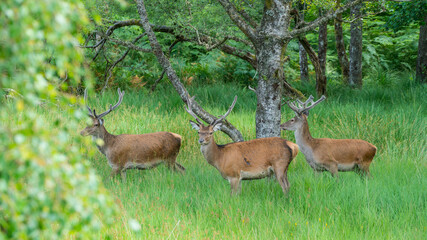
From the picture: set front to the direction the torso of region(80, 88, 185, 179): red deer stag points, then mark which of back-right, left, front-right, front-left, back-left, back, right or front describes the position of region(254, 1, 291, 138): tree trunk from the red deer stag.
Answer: back

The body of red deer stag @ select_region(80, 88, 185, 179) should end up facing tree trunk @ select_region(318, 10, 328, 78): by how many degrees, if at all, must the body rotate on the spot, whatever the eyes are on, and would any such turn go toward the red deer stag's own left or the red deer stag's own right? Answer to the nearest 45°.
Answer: approximately 135° to the red deer stag's own right

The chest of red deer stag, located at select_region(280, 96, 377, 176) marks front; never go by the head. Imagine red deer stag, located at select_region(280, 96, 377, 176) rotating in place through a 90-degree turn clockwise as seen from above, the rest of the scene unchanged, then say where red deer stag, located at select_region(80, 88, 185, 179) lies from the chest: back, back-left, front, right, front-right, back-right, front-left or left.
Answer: left

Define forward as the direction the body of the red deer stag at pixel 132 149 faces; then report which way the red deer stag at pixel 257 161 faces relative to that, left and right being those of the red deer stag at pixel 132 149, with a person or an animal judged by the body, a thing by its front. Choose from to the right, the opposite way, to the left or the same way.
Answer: the same way

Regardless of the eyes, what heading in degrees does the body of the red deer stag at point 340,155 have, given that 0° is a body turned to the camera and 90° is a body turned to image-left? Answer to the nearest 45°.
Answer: approximately 90°

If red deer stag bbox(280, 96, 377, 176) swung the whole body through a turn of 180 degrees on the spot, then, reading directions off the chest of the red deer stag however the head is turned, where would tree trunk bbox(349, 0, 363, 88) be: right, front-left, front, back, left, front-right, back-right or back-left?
left

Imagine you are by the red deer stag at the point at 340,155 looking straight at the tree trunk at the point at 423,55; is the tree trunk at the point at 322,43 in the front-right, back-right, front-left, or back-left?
front-left

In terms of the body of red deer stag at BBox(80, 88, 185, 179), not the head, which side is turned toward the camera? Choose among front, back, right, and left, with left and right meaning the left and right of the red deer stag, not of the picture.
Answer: left

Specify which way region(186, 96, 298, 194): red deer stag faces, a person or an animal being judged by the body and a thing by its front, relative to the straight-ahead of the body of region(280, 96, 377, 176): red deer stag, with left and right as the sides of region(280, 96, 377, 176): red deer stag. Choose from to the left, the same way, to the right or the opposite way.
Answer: the same way

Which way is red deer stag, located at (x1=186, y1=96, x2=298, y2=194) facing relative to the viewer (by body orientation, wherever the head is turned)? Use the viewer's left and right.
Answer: facing to the left of the viewer

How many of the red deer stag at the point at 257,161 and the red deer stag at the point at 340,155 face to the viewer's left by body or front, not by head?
2
